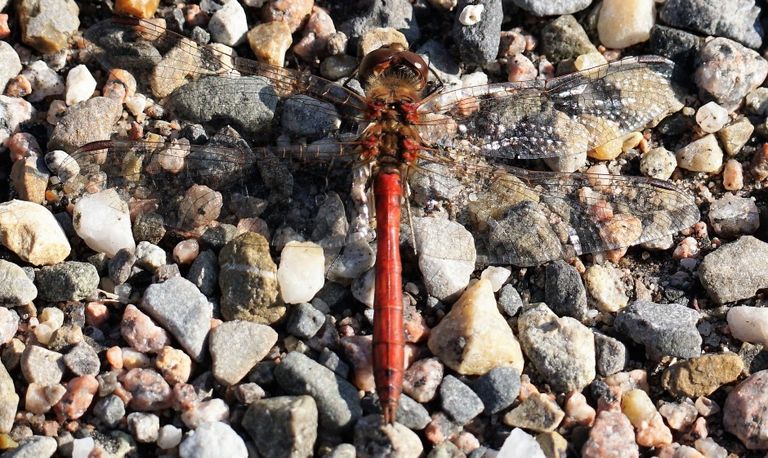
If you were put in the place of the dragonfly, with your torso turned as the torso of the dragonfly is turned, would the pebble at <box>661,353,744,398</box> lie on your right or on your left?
on your right

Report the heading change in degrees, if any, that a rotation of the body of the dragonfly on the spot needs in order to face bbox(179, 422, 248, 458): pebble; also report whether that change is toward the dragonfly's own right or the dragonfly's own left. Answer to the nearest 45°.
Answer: approximately 135° to the dragonfly's own left

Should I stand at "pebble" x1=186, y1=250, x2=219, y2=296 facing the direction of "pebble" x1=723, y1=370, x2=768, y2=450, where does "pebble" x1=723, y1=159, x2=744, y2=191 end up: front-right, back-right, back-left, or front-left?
front-left

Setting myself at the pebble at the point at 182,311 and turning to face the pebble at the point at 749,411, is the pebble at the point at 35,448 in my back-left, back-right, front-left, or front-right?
back-right

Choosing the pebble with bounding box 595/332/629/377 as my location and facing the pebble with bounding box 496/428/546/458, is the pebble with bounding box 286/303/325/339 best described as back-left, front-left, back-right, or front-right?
front-right

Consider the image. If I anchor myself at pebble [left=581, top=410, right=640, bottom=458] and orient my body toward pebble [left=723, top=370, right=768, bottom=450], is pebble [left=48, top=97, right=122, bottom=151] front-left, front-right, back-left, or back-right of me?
back-left

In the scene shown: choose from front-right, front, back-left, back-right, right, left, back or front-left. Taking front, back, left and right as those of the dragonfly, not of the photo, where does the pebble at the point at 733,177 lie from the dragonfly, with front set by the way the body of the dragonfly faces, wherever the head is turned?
right

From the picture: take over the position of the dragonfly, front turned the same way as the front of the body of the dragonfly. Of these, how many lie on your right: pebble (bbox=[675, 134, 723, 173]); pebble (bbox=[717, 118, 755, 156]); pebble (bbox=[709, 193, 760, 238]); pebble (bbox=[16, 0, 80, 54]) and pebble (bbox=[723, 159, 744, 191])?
4

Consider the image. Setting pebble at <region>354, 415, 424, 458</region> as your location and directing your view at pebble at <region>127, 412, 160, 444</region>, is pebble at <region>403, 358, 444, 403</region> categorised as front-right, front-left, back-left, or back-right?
back-right

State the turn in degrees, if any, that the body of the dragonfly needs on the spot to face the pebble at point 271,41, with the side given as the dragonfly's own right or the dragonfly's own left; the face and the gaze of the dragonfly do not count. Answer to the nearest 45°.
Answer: approximately 45° to the dragonfly's own left

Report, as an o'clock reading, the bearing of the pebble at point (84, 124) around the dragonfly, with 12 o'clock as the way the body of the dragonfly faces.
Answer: The pebble is roughly at 9 o'clock from the dragonfly.

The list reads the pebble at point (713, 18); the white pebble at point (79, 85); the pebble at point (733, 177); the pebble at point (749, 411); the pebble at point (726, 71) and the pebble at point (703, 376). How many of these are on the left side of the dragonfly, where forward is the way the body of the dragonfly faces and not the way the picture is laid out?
1

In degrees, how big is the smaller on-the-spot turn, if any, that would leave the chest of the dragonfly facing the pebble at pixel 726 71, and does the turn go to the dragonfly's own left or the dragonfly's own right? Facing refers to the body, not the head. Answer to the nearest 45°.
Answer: approximately 90° to the dragonfly's own right

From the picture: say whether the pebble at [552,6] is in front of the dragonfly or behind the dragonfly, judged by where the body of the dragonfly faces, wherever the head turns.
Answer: in front

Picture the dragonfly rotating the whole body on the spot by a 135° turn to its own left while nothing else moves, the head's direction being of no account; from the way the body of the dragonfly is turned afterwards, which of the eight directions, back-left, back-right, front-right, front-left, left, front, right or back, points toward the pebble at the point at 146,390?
front

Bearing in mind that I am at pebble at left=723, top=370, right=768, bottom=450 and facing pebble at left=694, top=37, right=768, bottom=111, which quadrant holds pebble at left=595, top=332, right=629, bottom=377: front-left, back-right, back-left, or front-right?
front-left

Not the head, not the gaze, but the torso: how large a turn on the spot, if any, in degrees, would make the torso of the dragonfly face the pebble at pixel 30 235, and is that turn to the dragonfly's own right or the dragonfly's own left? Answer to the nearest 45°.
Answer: approximately 90° to the dragonfly's own left

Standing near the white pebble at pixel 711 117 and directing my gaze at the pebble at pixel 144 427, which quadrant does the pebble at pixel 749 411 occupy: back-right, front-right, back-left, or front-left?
front-left

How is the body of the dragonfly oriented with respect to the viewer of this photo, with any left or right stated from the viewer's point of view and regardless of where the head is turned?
facing away from the viewer
